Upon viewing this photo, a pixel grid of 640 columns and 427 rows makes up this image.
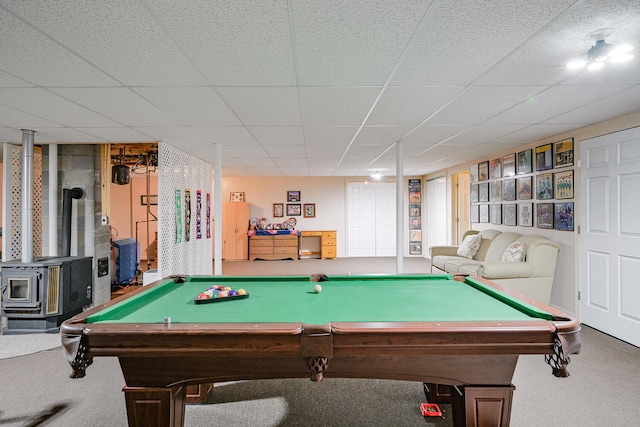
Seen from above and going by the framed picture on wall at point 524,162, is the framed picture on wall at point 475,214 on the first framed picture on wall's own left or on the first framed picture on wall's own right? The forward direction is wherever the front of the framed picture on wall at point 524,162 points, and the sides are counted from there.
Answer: on the first framed picture on wall's own right

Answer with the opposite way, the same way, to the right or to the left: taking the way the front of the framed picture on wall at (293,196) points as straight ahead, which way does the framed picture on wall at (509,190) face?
to the right

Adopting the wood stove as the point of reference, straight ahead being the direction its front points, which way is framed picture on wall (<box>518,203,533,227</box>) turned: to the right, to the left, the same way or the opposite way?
to the right

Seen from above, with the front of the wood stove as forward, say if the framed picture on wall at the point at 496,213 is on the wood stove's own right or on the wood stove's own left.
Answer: on the wood stove's own left

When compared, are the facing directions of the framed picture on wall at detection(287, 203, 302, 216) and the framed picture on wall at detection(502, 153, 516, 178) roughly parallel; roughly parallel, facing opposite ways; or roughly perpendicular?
roughly perpendicular

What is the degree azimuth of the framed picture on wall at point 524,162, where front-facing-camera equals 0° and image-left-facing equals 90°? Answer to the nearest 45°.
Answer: approximately 45°

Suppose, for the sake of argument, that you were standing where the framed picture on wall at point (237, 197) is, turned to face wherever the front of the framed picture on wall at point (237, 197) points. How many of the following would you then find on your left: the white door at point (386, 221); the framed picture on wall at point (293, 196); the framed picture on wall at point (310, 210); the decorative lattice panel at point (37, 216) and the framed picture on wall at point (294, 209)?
4

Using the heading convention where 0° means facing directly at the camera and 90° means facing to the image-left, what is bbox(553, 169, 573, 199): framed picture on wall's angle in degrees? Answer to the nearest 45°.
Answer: approximately 45°

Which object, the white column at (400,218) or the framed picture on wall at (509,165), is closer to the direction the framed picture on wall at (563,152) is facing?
the white column
